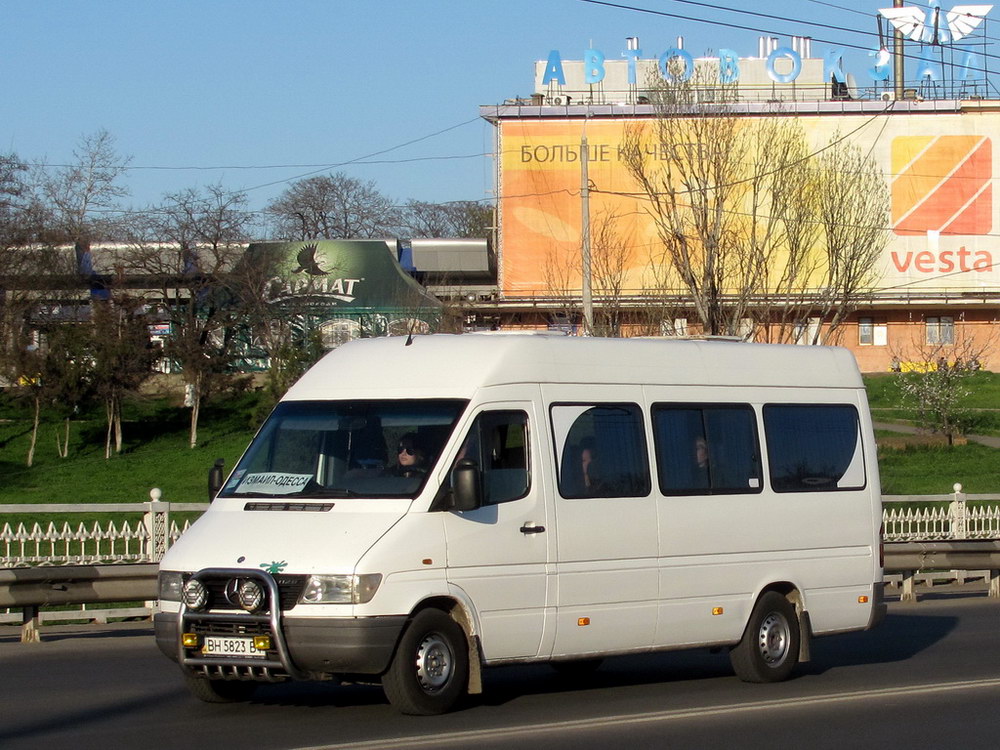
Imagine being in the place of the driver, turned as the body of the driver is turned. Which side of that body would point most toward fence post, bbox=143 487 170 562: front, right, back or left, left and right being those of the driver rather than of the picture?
right

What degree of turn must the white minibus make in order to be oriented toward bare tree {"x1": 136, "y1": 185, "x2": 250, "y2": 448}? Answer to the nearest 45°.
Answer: approximately 135° to its right

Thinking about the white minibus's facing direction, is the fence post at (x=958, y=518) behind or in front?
behind

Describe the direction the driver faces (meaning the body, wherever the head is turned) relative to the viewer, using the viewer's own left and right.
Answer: facing the viewer and to the left of the viewer

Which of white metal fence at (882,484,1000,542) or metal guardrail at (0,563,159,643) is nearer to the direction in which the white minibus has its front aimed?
the metal guardrail

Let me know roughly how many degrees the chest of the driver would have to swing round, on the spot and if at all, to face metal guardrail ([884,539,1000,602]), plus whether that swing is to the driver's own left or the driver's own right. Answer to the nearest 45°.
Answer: approximately 180°

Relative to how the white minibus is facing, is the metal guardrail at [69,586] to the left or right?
on its right

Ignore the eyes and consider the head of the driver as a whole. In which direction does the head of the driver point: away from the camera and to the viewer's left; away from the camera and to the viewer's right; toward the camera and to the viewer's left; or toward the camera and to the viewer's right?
toward the camera and to the viewer's left

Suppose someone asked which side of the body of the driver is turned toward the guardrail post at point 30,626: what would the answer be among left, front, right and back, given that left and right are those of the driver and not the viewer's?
right

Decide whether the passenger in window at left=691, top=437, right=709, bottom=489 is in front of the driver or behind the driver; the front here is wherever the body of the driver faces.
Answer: behind

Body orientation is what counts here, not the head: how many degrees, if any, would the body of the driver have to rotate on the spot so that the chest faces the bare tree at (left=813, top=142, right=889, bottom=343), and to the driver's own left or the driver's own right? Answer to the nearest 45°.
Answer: approximately 180°
